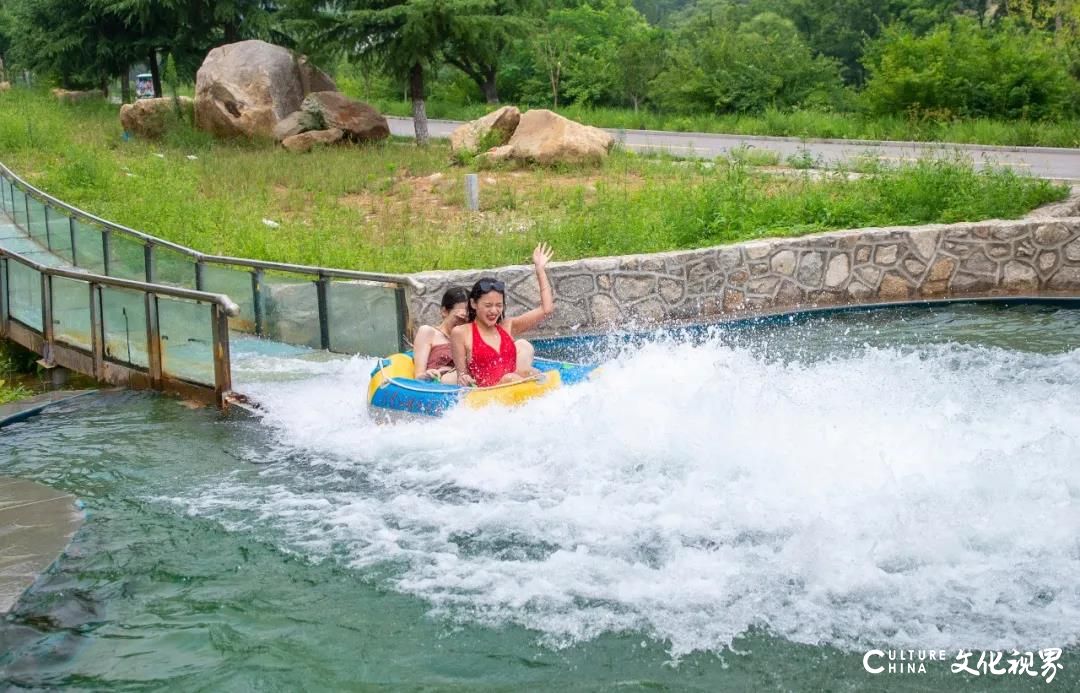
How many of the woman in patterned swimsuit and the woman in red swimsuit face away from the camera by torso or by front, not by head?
0

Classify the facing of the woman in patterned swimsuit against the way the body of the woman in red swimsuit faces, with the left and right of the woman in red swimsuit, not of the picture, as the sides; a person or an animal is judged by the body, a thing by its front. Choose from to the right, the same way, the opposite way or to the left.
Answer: the same way

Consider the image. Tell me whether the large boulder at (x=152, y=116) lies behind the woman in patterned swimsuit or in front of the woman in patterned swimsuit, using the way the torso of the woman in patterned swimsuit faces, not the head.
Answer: behind

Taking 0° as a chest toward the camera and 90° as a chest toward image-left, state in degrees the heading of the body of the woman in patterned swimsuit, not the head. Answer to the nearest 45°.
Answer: approximately 315°

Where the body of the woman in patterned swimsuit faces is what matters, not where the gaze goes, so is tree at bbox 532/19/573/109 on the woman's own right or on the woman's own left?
on the woman's own left

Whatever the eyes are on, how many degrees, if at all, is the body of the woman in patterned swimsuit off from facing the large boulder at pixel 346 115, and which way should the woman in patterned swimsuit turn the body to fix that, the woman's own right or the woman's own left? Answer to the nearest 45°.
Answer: approximately 135° to the woman's own left

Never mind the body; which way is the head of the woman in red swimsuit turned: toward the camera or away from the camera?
toward the camera

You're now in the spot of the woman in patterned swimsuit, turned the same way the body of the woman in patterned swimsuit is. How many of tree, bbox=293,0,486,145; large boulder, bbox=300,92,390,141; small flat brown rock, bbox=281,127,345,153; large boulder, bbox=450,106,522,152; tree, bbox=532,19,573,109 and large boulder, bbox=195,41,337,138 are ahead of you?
0

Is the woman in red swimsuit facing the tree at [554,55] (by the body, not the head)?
no

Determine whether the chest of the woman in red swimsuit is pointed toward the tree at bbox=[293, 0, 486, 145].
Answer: no

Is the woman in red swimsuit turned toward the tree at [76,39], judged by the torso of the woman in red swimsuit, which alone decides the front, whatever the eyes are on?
no

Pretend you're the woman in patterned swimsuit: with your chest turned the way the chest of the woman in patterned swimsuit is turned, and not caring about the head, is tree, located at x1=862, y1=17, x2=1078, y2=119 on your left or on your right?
on your left

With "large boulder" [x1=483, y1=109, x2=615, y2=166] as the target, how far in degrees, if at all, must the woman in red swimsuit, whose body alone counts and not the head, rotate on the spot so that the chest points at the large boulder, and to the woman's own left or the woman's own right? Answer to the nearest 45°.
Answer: approximately 135° to the woman's own left

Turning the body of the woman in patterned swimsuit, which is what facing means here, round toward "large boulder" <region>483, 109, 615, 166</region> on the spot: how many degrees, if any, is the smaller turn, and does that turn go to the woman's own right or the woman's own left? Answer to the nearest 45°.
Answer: approximately 135° to the woman's own left

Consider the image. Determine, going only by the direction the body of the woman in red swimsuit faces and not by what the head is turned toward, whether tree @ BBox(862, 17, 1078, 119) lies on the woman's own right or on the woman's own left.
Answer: on the woman's own left

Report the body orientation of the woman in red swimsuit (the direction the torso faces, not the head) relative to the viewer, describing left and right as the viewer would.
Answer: facing the viewer and to the right of the viewer
